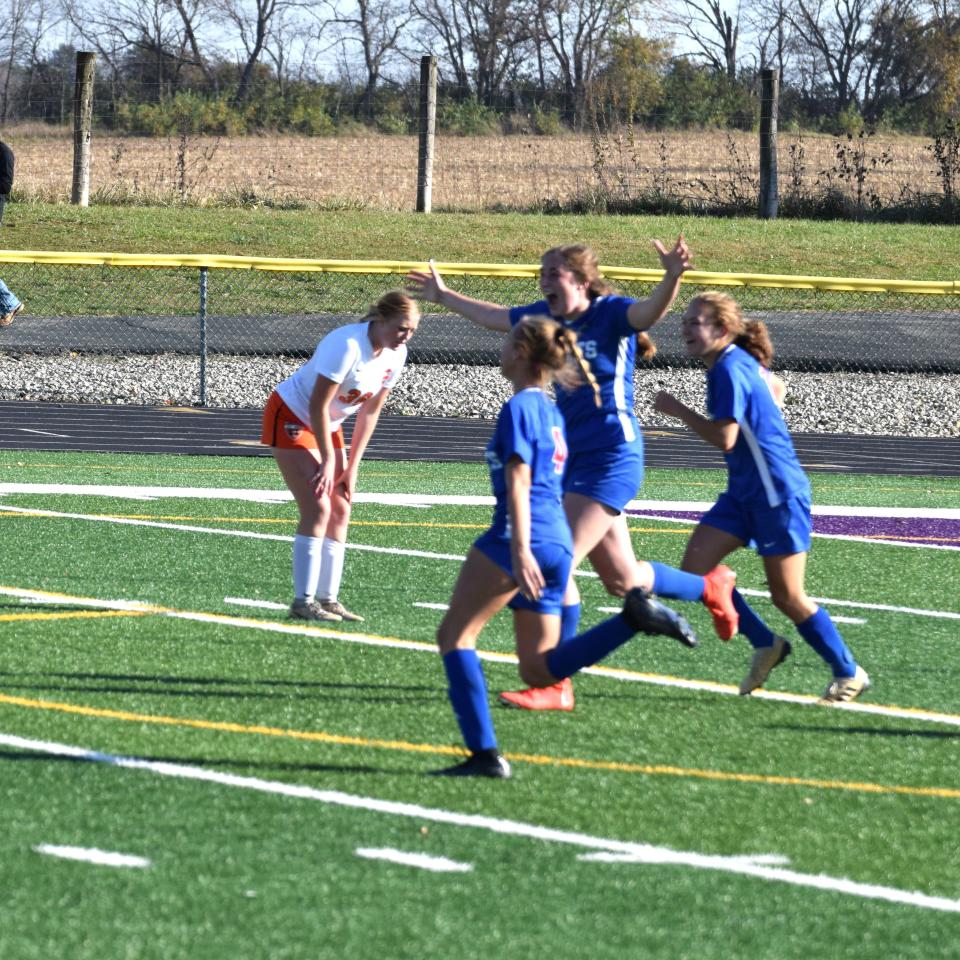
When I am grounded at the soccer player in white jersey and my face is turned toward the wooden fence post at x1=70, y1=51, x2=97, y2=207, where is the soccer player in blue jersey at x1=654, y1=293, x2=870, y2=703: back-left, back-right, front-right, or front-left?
back-right

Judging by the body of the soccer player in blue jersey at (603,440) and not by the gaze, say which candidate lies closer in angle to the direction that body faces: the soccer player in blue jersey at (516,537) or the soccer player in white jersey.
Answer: the soccer player in blue jersey

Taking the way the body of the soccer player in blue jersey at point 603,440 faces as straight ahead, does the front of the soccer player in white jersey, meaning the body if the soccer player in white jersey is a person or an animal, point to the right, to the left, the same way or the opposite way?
to the left

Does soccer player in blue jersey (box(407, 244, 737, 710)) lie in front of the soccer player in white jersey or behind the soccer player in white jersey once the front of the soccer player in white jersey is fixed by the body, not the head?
in front

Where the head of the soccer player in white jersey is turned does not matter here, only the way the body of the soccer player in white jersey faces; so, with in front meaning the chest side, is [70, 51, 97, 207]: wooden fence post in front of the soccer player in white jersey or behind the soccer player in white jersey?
behind

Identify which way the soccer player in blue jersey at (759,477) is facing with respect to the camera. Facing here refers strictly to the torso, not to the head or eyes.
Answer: to the viewer's left

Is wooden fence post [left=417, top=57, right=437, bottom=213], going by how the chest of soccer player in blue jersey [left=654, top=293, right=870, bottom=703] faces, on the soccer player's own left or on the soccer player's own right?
on the soccer player's own right

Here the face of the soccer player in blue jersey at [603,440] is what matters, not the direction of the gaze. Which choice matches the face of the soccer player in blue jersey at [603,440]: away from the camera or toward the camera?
toward the camera

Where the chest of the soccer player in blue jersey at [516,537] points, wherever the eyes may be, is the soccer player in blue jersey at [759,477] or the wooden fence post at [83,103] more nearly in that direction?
the wooden fence post

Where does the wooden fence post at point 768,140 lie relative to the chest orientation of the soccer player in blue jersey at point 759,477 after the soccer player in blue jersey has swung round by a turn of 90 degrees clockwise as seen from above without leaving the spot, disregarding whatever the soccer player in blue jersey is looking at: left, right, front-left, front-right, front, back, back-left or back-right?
front

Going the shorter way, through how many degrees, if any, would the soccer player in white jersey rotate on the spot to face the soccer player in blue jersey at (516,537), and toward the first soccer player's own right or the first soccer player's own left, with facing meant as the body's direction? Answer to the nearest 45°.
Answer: approximately 45° to the first soccer player's own right
